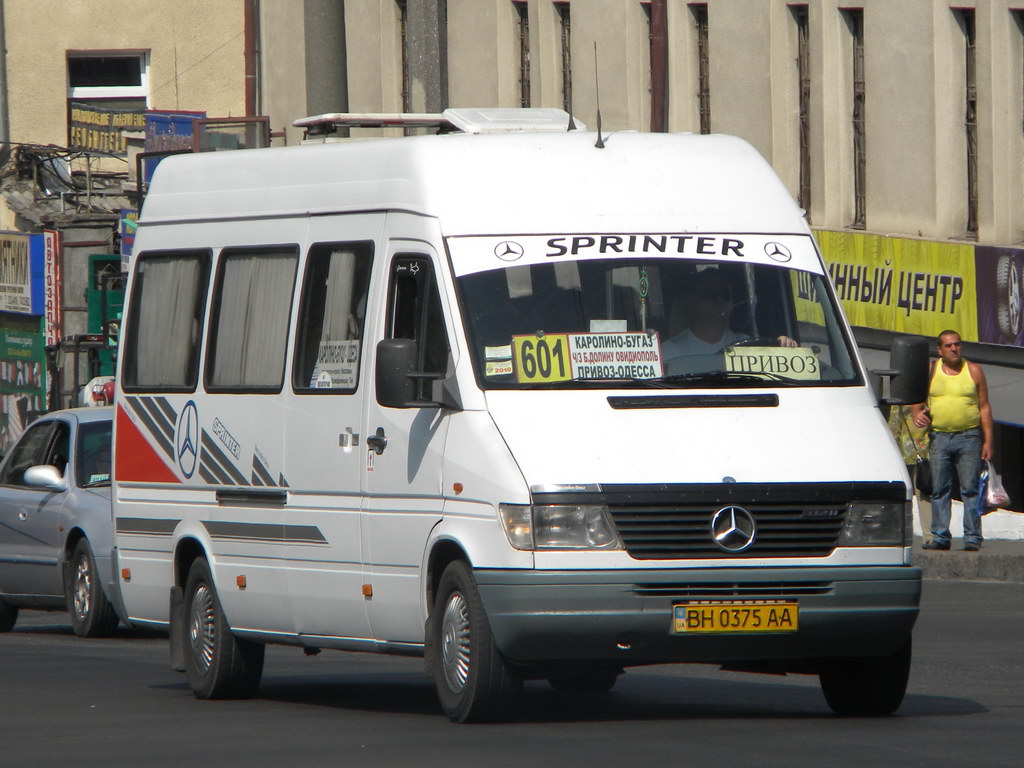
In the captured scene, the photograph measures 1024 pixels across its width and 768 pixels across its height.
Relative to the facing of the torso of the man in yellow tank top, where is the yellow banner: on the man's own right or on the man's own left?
on the man's own right

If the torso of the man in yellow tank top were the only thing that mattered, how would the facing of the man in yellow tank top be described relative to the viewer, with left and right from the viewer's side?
facing the viewer and to the left of the viewer

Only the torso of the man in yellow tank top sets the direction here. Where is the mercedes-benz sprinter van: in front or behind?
in front

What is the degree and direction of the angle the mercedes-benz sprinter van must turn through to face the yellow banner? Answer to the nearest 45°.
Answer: approximately 135° to its left

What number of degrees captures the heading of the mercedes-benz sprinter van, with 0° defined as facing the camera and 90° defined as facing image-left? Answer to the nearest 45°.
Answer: approximately 315°

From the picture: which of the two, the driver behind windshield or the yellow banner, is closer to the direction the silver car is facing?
the driver behind windshield
